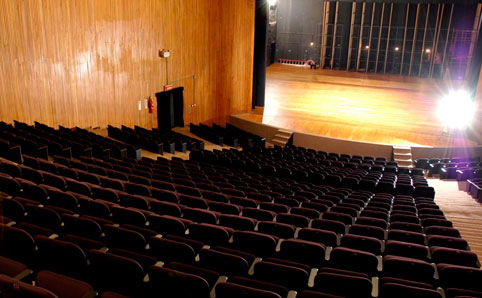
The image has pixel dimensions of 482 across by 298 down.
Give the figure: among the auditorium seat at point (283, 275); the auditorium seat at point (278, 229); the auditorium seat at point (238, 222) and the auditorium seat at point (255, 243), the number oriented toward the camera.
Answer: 0

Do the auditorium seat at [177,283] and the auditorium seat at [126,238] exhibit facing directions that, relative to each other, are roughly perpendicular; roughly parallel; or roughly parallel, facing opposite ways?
roughly parallel

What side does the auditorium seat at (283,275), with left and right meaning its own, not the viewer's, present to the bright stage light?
front

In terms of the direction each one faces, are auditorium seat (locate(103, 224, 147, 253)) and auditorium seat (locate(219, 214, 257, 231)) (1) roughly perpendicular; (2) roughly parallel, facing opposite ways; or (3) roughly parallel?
roughly parallel

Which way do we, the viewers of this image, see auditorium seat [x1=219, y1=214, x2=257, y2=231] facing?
facing away from the viewer and to the right of the viewer

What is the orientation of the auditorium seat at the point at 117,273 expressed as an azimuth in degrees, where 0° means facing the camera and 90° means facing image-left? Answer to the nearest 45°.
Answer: approximately 225°

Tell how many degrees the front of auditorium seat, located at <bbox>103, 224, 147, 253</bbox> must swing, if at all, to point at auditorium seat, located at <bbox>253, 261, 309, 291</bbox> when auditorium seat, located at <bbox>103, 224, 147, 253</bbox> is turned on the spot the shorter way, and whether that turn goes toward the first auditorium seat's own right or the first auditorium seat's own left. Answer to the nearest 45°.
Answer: approximately 90° to the first auditorium seat's own right

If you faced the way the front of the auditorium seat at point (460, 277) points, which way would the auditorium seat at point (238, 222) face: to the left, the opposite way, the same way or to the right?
the same way

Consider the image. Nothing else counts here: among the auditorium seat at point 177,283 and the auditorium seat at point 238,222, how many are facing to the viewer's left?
0

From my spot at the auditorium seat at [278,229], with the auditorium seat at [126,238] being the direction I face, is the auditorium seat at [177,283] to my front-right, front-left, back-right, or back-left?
front-left

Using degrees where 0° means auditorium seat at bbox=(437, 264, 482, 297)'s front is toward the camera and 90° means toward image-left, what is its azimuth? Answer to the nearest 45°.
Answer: approximately 180°

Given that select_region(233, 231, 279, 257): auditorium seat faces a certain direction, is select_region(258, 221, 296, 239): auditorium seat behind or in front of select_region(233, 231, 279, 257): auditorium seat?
in front

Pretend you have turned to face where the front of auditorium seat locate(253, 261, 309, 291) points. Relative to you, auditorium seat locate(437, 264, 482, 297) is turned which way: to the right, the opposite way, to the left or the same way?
the same way

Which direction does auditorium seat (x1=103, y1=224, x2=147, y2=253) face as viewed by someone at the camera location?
facing away from the viewer and to the right of the viewer

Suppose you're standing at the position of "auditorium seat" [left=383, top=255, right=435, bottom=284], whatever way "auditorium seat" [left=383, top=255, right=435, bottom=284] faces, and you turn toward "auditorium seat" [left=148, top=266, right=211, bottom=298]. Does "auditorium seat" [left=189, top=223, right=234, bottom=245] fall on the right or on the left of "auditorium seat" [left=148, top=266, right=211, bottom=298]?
right
